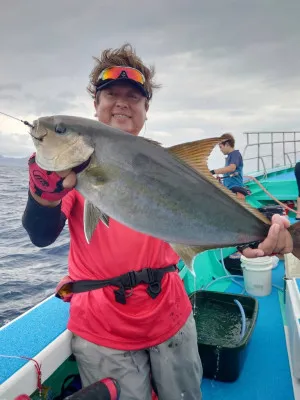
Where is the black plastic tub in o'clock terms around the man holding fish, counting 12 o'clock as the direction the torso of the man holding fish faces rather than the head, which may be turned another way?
The black plastic tub is roughly at 7 o'clock from the man holding fish.

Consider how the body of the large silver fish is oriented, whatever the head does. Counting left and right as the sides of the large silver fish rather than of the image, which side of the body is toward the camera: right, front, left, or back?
left

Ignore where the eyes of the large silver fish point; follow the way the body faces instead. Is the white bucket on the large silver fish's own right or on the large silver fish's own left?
on the large silver fish's own right

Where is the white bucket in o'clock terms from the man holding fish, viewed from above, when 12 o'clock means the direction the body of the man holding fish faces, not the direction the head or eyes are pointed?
The white bucket is roughly at 7 o'clock from the man holding fish.

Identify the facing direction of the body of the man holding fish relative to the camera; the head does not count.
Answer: toward the camera
